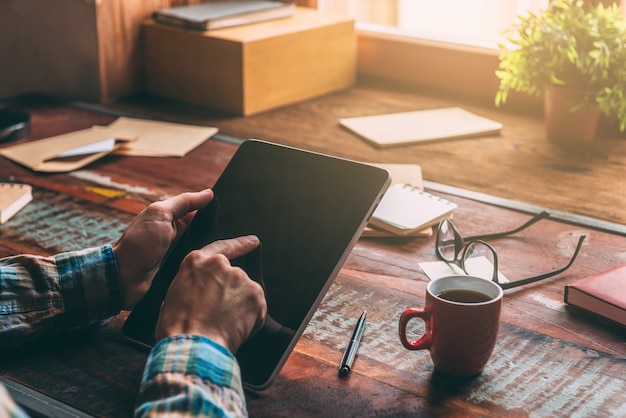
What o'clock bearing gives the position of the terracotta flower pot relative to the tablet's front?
The terracotta flower pot is roughly at 6 o'clock from the tablet.

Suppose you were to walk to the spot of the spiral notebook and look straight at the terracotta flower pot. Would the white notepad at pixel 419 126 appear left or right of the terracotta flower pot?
left

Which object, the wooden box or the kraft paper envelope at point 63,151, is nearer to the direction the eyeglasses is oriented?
the kraft paper envelope

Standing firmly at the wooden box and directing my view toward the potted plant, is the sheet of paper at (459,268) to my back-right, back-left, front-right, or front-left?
front-right

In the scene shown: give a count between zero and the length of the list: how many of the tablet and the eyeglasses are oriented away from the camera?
0

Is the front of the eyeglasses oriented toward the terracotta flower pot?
no

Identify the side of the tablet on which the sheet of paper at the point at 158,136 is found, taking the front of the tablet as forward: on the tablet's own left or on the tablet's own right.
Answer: on the tablet's own right

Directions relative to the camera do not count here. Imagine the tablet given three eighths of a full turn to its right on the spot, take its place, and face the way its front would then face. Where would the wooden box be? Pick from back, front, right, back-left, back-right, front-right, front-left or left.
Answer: front

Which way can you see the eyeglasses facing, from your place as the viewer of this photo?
facing the viewer and to the left of the viewer

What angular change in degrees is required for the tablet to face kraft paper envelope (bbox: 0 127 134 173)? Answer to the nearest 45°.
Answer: approximately 90° to its right

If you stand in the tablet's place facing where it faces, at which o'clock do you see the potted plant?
The potted plant is roughly at 6 o'clock from the tablet.

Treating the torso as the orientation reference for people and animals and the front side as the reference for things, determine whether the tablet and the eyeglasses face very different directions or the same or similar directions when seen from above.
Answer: same or similar directions

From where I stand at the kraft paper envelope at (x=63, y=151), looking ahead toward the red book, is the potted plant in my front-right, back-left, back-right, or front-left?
front-left

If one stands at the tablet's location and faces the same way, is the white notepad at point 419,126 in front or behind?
behind
